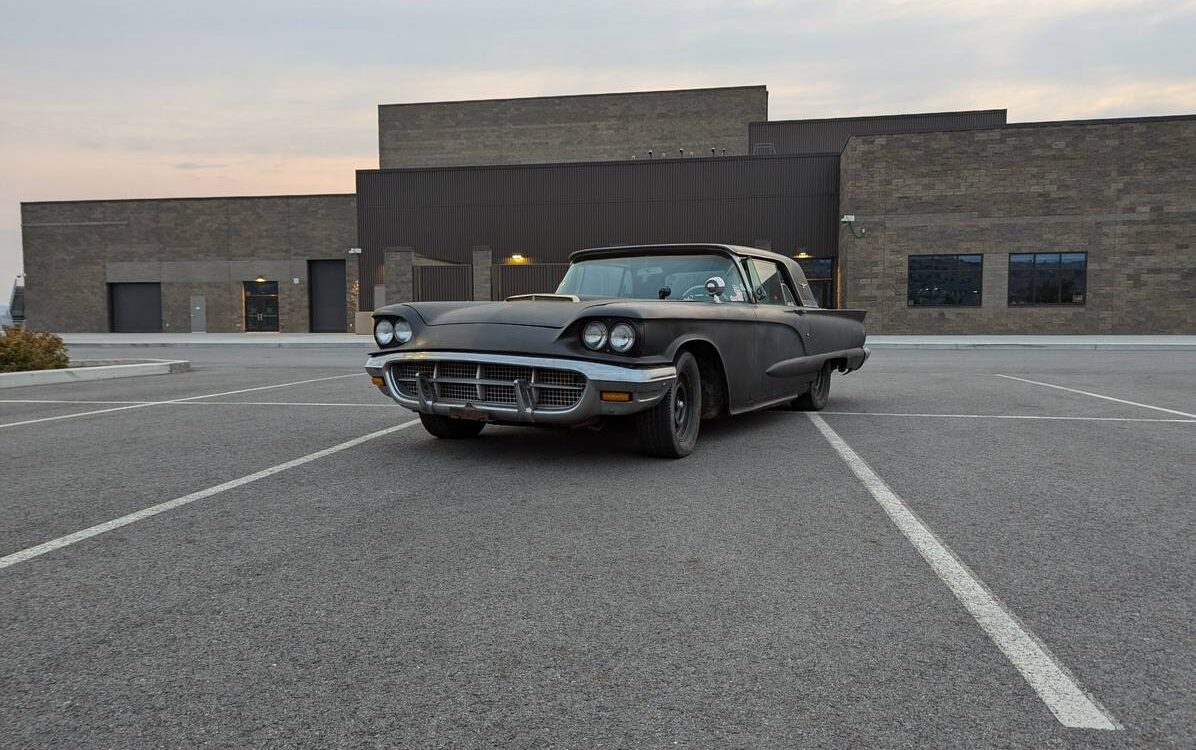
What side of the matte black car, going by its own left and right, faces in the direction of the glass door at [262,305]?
right

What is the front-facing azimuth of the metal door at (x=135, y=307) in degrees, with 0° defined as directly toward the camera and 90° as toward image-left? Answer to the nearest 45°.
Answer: approximately 0°

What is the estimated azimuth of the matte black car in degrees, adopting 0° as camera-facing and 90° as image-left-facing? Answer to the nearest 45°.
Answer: approximately 45°

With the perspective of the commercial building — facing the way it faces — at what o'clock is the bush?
The bush is roughly at 1 o'clock from the commercial building.

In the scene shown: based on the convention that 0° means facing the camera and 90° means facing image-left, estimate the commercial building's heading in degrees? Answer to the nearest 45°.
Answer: approximately 0°

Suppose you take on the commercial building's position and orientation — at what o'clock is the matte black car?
The matte black car is roughly at 12 o'clock from the commercial building.

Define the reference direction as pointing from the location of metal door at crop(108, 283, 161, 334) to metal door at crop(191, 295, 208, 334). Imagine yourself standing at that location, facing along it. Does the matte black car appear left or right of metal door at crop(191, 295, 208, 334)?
right

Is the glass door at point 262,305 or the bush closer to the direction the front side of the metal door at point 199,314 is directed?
the bush
